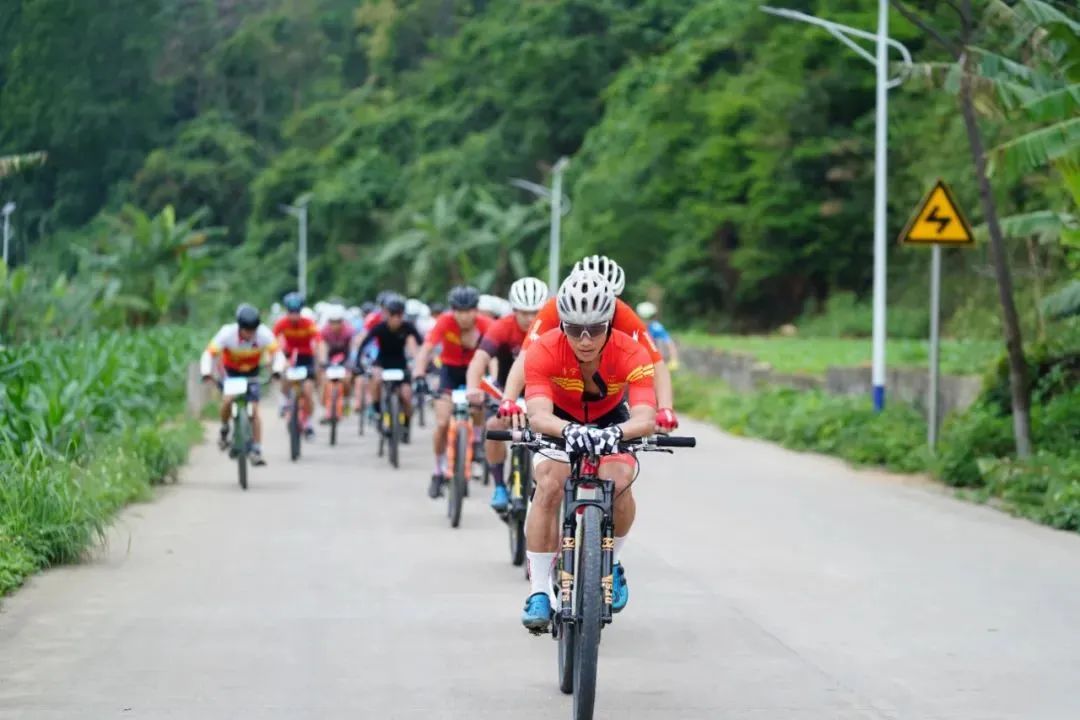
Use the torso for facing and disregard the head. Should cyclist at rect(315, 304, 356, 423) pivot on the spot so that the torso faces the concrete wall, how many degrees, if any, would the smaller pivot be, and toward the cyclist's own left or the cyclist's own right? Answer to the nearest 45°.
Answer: approximately 90° to the cyclist's own left

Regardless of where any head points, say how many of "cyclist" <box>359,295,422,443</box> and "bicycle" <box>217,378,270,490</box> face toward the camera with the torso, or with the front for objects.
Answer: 2

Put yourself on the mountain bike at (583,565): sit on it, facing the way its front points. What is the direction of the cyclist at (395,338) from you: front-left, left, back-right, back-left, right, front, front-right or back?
back

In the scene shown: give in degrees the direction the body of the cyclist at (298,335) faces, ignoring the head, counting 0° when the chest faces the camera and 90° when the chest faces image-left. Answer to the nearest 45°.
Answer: approximately 0°

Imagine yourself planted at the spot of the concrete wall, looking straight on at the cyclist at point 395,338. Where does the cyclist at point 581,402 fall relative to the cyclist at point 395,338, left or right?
left

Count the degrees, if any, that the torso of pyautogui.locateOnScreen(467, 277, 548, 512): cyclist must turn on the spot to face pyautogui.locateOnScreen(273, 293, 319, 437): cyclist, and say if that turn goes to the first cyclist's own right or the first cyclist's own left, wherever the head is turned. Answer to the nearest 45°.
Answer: approximately 180°
